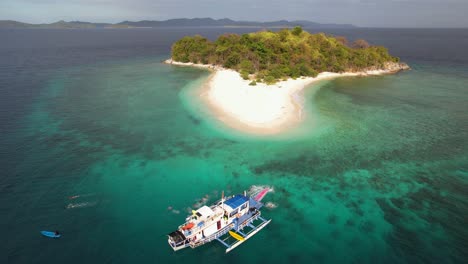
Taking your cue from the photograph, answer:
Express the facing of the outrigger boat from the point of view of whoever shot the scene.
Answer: facing away from the viewer and to the right of the viewer

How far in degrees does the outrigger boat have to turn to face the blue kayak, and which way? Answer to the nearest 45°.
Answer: approximately 135° to its left
